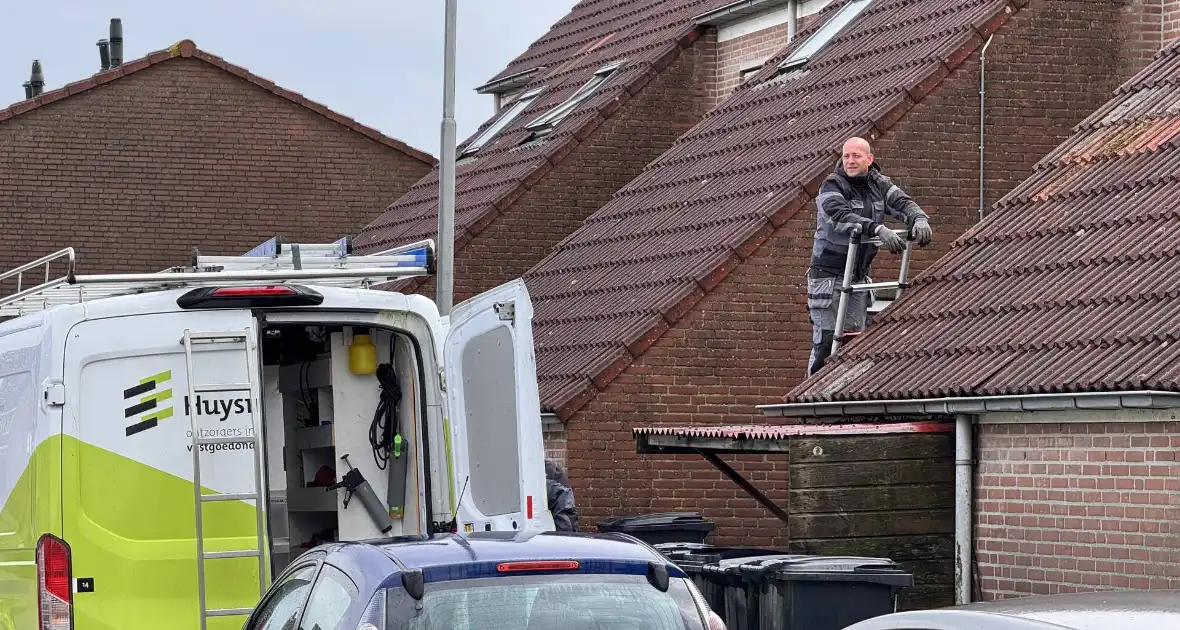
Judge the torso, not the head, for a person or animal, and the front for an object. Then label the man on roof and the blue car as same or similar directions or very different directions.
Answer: very different directions

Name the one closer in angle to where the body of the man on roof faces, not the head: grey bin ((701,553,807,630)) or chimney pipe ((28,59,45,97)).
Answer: the grey bin

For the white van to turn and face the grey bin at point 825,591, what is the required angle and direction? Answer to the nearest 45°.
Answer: approximately 135° to its right

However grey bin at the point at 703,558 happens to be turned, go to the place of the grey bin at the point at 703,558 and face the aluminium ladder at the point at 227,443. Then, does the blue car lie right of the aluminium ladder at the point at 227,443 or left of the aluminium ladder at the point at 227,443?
left

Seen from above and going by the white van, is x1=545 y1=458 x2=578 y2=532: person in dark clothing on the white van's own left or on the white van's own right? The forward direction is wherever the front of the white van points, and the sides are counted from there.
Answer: on the white van's own right

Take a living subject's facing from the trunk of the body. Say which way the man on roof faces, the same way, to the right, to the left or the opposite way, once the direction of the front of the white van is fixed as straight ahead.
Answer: the opposite way

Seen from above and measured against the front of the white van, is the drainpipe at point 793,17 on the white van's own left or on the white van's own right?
on the white van's own right

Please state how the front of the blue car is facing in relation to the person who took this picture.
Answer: facing away from the viewer and to the left of the viewer

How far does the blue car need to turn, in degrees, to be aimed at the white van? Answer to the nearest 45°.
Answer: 0° — it already faces it

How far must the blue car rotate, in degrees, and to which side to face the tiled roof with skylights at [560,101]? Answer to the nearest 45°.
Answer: approximately 45° to its right

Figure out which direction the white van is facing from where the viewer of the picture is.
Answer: facing away from the viewer and to the left of the viewer

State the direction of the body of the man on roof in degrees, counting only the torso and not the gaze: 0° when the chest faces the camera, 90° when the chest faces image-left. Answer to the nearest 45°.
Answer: approximately 315°
